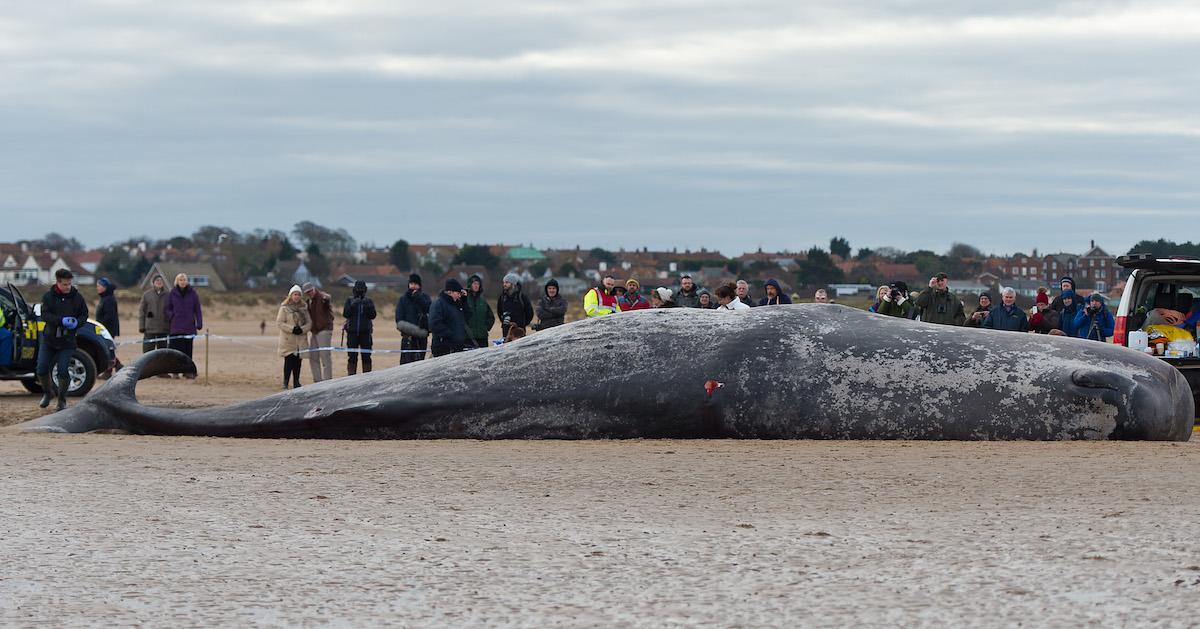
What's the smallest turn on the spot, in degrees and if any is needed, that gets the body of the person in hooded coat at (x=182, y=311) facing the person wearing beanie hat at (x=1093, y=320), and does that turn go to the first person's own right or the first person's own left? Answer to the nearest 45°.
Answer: approximately 45° to the first person's own left

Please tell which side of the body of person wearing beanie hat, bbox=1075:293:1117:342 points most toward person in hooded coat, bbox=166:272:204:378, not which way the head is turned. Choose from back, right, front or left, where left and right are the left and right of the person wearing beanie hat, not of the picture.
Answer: right

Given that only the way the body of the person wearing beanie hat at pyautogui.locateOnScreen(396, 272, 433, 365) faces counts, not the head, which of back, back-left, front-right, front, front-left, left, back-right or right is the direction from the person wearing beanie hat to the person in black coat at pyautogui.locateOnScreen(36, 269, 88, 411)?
front-right

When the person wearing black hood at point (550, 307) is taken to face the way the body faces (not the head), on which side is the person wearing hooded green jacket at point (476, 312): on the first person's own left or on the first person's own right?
on the first person's own right

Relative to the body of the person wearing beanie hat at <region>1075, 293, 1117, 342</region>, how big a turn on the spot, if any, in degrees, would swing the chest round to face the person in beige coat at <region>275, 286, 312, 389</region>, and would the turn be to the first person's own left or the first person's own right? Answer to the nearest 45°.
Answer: approximately 90° to the first person's own right

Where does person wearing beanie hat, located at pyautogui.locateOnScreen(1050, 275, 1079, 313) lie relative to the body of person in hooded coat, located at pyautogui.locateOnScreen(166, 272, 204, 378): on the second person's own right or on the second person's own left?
on the second person's own left

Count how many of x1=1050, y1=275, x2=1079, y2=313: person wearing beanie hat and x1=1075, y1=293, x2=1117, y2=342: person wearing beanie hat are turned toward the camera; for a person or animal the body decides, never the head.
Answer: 2

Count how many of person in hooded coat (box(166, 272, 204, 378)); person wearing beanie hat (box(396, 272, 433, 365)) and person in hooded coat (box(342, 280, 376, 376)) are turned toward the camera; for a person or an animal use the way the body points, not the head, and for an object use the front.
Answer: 3

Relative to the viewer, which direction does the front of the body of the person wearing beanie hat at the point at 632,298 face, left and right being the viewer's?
facing the viewer
